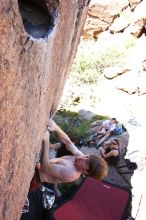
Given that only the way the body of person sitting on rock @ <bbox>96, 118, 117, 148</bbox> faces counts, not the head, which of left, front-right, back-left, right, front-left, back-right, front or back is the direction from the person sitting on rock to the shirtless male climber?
front-left

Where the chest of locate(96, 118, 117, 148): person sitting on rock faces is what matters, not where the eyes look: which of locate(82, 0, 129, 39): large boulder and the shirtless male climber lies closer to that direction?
the shirtless male climber

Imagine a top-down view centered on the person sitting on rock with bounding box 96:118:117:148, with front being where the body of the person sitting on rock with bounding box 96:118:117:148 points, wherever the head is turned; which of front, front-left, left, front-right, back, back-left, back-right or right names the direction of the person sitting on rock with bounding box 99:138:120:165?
front-left

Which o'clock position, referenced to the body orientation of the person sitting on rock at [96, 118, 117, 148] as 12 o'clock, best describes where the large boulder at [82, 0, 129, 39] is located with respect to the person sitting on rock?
The large boulder is roughly at 4 o'clock from the person sitting on rock.

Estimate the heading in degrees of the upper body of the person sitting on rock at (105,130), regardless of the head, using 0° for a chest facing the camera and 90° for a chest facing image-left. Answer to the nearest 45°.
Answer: approximately 45°

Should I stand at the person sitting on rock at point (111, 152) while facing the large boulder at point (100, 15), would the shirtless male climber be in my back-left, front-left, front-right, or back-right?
back-left
